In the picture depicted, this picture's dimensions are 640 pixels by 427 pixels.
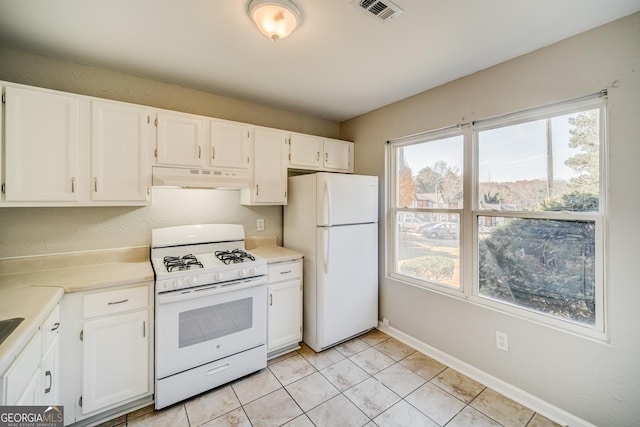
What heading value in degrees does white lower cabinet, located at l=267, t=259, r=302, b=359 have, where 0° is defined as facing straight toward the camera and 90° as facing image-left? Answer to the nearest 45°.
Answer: approximately 315°

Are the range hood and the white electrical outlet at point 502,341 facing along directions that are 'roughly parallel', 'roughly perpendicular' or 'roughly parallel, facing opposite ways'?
roughly perpendicular

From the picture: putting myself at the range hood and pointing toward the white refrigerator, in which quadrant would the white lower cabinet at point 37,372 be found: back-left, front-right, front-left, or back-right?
back-right

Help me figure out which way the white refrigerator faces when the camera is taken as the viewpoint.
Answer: facing the viewer and to the right of the viewer

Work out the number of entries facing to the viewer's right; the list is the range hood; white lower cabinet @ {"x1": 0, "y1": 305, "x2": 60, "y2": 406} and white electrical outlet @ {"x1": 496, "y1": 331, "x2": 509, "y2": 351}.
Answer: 1

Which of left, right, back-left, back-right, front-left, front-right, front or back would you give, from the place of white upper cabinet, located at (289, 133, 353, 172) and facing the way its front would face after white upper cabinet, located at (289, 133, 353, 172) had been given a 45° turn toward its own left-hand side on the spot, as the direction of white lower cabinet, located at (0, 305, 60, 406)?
back-right

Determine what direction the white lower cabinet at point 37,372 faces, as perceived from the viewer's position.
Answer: facing to the right of the viewer

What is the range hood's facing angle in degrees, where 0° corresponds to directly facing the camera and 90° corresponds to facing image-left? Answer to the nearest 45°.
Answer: approximately 0°

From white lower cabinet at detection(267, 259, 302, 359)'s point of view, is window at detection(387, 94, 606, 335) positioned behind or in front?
in front

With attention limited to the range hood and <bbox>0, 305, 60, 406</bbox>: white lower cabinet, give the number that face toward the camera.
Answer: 1
